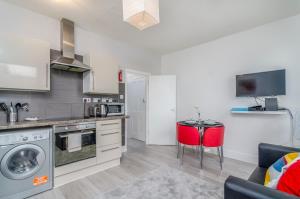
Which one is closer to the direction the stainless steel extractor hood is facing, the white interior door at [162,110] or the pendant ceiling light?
the pendant ceiling light

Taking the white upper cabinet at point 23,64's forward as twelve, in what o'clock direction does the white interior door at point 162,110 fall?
The white interior door is roughly at 9 o'clock from the white upper cabinet.

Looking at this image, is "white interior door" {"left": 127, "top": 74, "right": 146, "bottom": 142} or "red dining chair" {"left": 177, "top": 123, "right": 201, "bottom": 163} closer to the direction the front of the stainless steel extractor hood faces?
the red dining chair

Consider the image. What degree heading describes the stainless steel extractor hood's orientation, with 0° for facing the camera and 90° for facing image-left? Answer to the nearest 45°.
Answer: approximately 315°

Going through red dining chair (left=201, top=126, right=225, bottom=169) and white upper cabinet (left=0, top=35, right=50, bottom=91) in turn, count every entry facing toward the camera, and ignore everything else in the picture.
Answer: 1

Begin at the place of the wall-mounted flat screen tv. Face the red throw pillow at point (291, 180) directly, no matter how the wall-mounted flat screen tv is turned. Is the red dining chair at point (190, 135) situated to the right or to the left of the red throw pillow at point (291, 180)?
right

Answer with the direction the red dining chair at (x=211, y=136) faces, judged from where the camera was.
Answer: facing away from the viewer and to the left of the viewer

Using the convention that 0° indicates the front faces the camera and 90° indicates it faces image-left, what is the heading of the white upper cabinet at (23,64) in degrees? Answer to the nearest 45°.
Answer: approximately 0°

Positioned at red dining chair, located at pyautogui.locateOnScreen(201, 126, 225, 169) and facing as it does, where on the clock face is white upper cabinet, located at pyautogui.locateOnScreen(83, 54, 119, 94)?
The white upper cabinet is roughly at 10 o'clock from the red dining chair.

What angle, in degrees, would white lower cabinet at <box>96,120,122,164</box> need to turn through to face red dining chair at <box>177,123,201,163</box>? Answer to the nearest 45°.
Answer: approximately 45° to its left

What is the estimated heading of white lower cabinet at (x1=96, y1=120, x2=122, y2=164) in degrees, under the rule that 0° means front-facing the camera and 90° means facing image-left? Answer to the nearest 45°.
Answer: approximately 315°

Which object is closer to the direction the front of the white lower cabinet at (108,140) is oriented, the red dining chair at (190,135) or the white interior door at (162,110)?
the red dining chair
